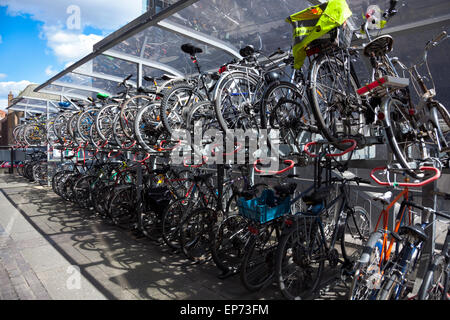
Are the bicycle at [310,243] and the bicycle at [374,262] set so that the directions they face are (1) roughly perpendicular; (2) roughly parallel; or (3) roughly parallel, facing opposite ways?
roughly parallel
